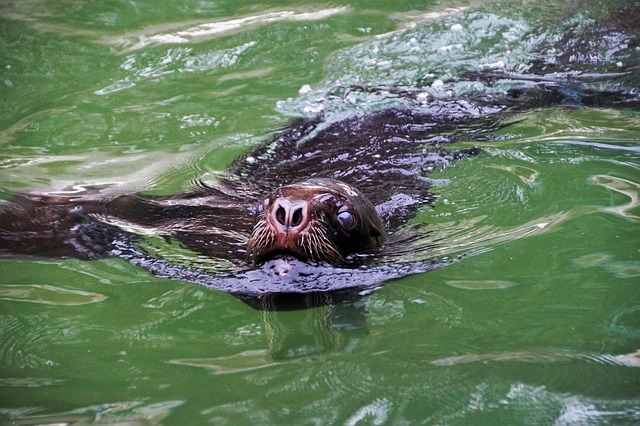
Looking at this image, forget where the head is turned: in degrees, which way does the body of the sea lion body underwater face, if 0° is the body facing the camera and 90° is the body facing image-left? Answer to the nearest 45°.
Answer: approximately 45°
